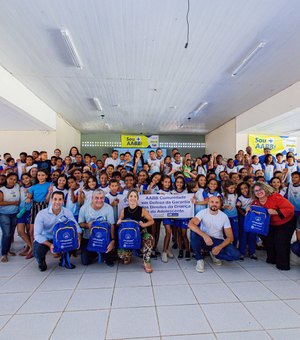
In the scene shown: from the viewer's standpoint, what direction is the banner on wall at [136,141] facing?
toward the camera

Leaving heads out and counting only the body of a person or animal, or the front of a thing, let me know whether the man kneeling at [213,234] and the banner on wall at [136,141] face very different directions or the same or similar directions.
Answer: same or similar directions

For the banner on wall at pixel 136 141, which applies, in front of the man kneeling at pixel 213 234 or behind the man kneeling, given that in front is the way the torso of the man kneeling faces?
behind

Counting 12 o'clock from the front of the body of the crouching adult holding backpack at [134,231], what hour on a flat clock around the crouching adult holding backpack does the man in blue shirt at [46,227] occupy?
The man in blue shirt is roughly at 3 o'clock from the crouching adult holding backpack.

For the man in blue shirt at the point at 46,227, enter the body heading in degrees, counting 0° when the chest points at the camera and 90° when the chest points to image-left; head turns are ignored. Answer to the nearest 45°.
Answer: approximately 0°

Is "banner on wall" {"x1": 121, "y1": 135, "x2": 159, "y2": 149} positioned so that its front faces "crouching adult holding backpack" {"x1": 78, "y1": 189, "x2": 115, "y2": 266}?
yes

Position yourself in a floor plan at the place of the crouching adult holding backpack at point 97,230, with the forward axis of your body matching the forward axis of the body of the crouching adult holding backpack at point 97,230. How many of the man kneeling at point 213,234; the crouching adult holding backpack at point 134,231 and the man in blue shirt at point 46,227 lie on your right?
1

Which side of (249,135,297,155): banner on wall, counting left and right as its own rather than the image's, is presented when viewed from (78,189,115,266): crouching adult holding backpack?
front

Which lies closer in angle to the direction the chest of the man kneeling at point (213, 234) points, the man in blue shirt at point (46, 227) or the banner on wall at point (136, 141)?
the man in blue shirt

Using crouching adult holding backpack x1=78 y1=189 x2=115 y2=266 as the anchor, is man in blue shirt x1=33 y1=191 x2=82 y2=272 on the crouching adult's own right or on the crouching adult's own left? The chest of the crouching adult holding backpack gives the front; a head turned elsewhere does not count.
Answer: on the crouching adult's own right

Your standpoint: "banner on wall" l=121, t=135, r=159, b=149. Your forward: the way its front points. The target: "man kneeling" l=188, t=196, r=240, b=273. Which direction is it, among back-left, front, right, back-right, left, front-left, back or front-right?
front

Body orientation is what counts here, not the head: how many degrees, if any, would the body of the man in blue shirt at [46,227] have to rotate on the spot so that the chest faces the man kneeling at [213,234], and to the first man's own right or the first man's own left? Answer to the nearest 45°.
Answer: approximately 90° to the first man's own left

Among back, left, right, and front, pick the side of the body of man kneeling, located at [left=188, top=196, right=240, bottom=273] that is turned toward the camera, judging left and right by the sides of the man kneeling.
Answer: front

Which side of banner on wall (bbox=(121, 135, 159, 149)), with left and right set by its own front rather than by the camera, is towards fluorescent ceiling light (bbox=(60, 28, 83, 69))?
front
